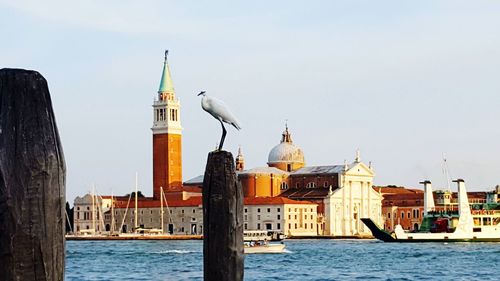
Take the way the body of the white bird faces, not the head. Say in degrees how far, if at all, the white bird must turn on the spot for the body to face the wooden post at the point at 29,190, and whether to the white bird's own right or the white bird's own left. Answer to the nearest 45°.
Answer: approximately 90° to the white bird's own left

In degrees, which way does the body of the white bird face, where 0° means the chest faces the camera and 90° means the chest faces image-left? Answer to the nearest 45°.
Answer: approximately 90°
